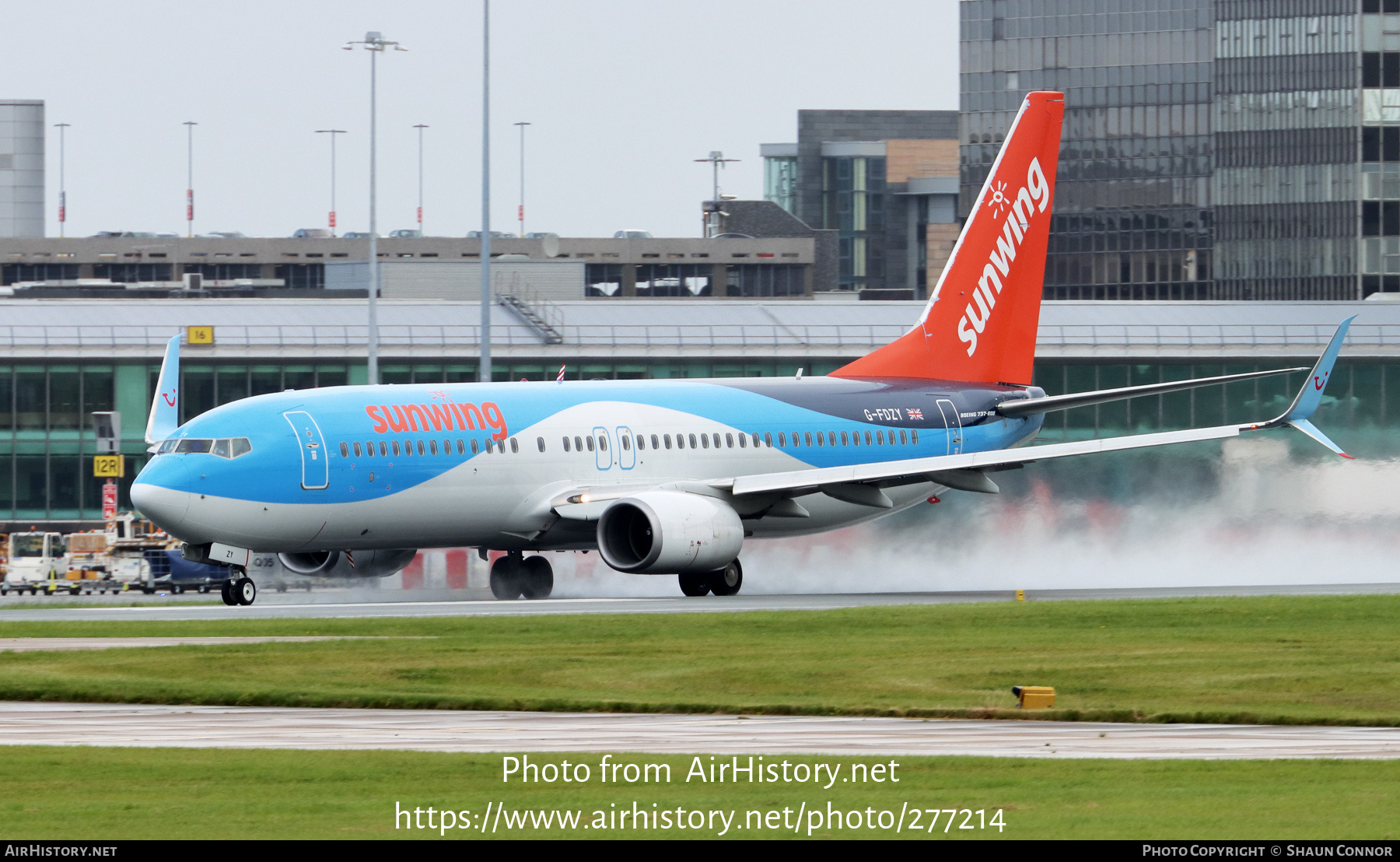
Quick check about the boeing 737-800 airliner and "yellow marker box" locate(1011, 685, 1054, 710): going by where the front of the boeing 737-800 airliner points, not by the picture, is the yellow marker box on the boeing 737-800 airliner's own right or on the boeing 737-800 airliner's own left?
on the boeing 737-800 airliner's own left
